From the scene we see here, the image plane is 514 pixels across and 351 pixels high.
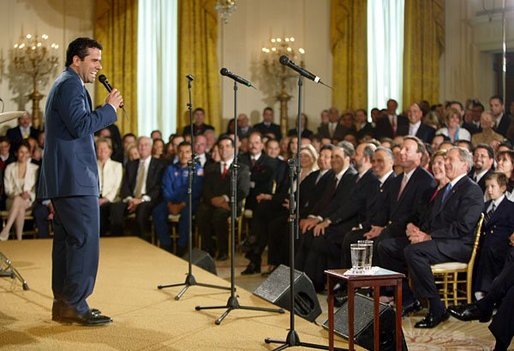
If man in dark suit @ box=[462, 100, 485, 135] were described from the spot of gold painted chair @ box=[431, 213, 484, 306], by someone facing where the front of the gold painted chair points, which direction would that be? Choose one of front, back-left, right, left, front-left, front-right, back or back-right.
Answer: right

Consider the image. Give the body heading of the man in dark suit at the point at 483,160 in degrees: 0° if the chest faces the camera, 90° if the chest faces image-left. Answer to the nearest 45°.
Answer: approximately 45°

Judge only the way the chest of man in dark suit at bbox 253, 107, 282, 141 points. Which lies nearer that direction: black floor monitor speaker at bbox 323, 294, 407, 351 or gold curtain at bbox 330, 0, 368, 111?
the black floor monitor speaker

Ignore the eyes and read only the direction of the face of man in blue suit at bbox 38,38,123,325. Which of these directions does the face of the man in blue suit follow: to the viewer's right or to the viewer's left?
to the viewer's right

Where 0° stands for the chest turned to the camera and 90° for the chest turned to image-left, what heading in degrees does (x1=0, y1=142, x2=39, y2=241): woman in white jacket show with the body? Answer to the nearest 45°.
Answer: approximately 0°

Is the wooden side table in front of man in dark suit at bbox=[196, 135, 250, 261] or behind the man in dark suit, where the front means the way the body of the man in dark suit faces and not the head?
in front
